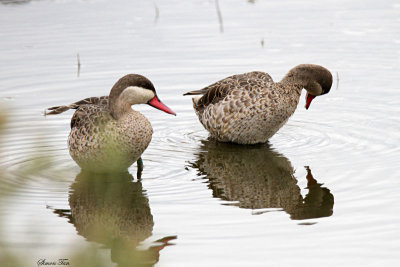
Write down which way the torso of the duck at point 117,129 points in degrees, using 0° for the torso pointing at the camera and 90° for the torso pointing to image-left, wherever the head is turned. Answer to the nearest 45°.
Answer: approximately 315°

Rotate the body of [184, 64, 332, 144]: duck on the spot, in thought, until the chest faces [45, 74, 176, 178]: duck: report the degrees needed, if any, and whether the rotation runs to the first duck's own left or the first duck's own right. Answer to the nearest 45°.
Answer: approximately 135° to the first duck's own right

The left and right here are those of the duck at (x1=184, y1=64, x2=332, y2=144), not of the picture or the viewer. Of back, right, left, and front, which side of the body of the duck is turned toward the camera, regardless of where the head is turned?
right
